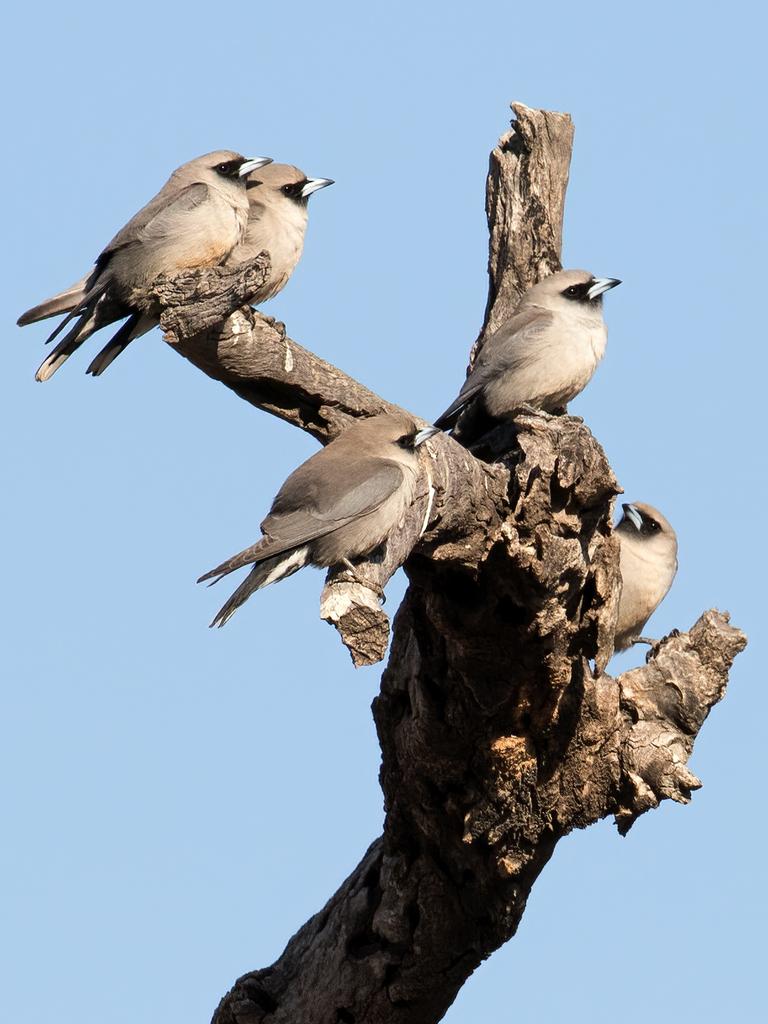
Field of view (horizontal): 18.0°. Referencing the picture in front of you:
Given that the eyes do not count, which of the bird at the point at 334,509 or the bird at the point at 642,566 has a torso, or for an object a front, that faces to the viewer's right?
the bird at the point at 334,509

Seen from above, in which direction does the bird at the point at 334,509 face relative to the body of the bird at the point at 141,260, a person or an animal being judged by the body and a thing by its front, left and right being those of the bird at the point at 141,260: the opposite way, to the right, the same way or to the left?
the same way

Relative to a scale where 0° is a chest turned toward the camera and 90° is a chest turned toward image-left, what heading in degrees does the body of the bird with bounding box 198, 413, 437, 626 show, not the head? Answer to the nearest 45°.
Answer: approximately 270°

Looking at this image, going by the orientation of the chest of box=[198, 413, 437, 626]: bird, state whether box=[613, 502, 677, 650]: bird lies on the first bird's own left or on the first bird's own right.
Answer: on the first bird's own left

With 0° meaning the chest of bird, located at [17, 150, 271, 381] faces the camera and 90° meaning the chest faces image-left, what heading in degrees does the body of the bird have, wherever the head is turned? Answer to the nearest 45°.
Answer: approximately 270°

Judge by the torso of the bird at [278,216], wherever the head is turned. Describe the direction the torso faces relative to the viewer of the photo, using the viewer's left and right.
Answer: facing to the right of the viewer

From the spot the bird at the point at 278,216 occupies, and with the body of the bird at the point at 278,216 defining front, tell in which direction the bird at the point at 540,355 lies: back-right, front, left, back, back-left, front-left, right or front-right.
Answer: front

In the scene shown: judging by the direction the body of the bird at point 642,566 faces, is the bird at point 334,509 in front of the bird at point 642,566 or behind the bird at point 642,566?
in front

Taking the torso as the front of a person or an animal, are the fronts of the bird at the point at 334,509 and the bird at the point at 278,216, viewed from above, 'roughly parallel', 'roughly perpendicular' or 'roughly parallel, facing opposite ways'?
roughly parallel

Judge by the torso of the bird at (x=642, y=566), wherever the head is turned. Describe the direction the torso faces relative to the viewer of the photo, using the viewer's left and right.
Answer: facing the viewer and to the left of the viewer

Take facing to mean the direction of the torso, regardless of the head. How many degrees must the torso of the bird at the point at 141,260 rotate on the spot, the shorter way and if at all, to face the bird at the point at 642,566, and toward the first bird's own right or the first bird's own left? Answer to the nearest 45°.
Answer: approximately 45° to the first bird's own left
